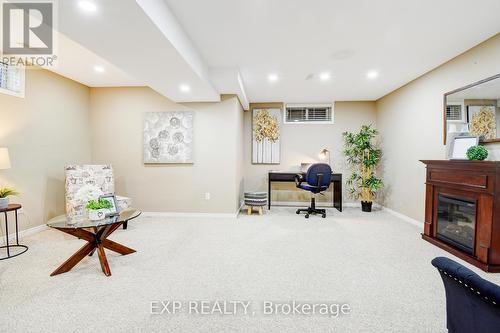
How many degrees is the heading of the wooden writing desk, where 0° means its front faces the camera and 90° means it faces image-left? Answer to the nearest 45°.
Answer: approximately 0°

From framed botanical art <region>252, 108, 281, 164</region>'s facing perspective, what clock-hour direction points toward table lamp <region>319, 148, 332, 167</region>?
The table lamp is roughly at 9 o'clock from the framed botanical art.

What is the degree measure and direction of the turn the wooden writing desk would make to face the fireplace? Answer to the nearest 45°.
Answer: approximately 45° to its left

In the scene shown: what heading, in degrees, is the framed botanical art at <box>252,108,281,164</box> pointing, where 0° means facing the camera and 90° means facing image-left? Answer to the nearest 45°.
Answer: approximately 0°

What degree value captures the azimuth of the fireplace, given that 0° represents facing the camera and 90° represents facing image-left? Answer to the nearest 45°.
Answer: approximately 45°

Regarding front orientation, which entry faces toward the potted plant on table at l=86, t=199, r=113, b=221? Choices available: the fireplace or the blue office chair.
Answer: the fireplace

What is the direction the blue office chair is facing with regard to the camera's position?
facing away from the viewer and to the left of the viewer

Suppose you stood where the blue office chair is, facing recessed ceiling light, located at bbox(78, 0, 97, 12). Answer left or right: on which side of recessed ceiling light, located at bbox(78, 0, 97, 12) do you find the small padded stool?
right

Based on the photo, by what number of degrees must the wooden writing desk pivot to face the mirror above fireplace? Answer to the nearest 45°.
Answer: approximately 45° to its left

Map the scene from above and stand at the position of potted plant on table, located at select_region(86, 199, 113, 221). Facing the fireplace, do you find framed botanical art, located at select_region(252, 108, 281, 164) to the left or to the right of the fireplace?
left

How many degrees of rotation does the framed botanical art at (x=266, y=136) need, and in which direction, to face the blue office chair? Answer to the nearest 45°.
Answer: approximately 45° to its left
